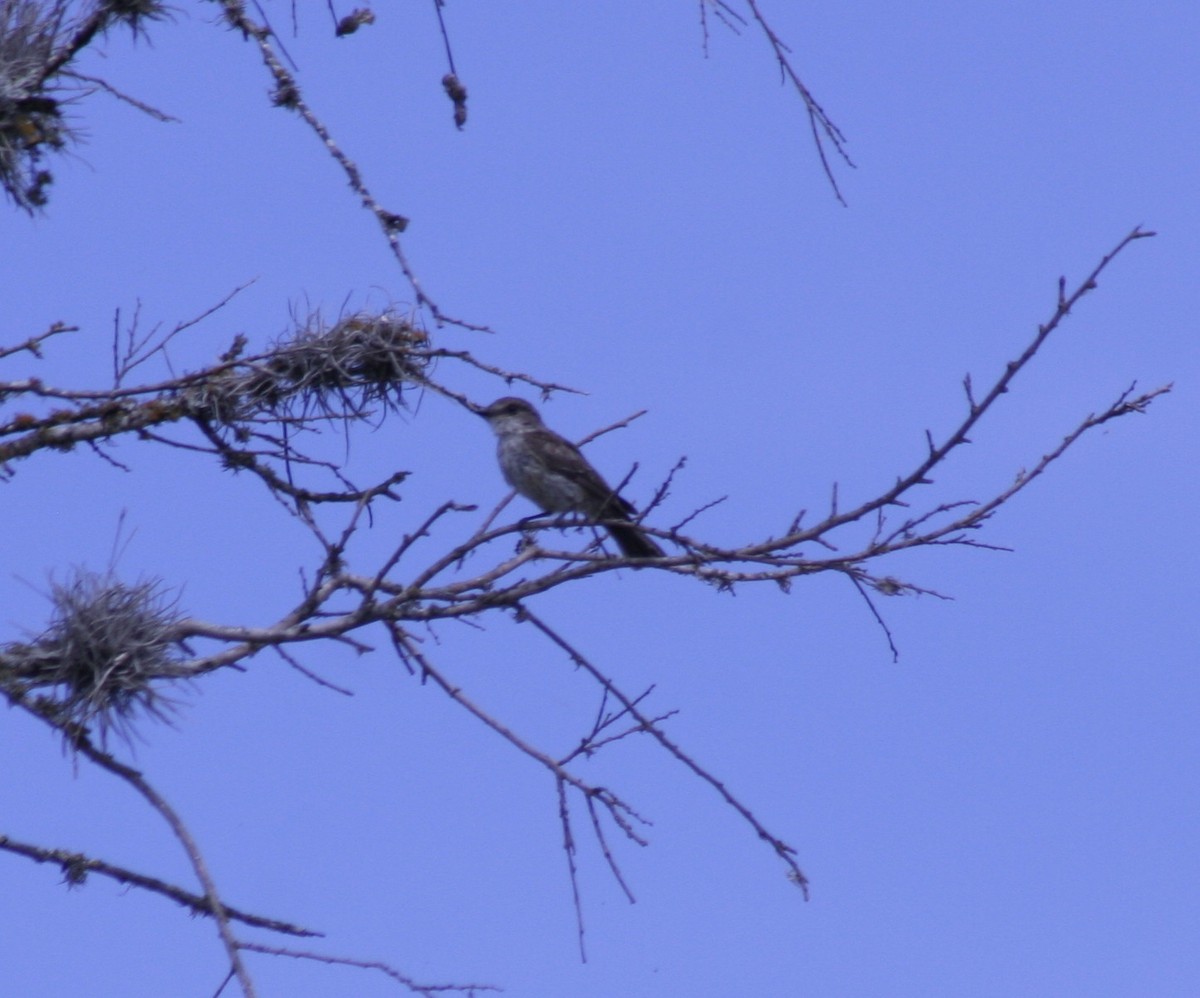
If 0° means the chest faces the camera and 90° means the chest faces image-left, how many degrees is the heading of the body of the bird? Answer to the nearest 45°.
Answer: approximately 90°
